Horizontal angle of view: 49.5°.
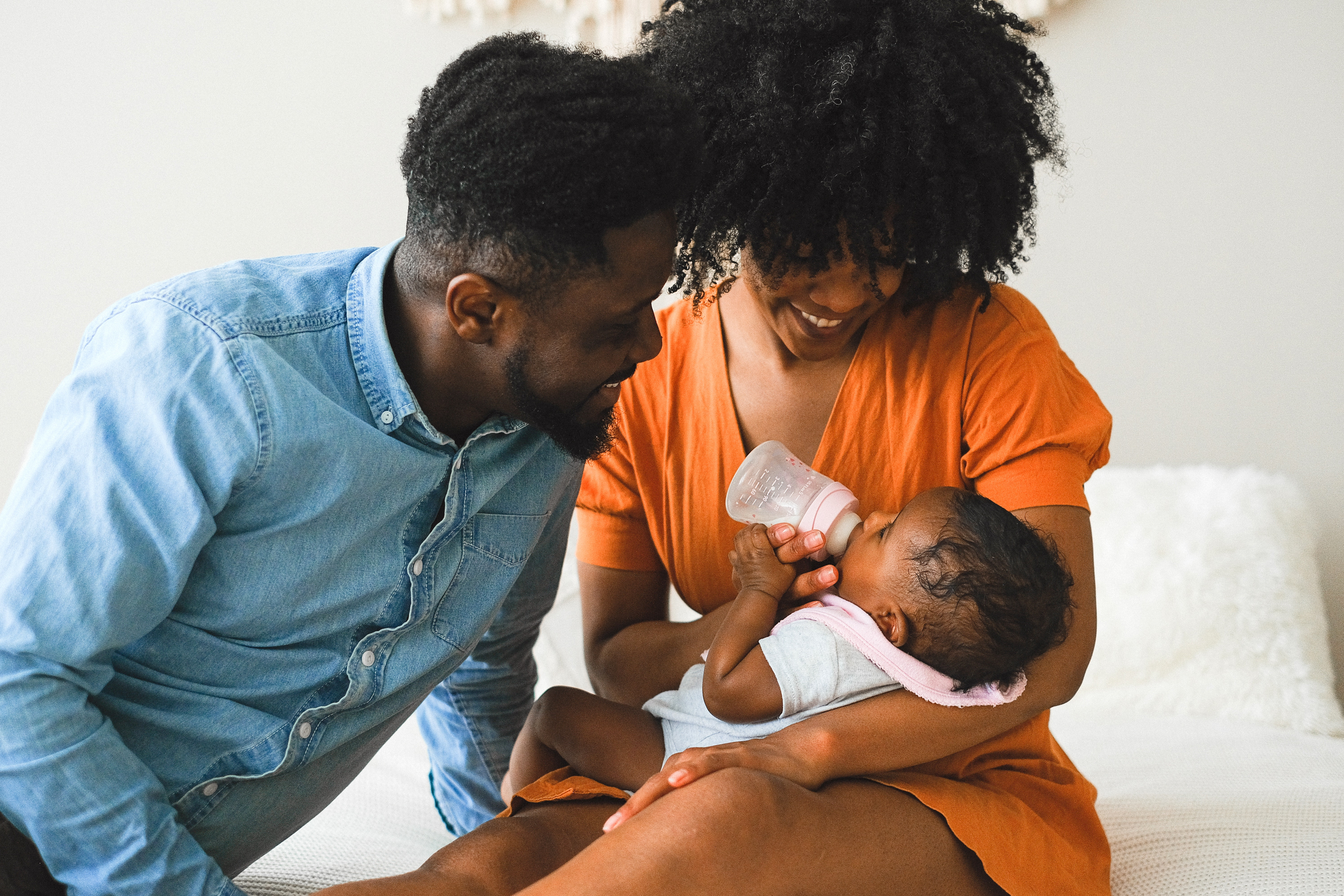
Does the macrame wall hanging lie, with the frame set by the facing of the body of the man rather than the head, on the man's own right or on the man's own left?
on the man's own left

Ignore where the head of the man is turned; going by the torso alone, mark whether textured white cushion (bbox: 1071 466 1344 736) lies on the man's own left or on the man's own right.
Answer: on the man's own left

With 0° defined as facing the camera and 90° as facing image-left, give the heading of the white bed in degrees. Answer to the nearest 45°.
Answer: approximately 0°

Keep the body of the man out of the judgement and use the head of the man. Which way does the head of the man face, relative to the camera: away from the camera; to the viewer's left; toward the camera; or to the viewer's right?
to the viewer's right

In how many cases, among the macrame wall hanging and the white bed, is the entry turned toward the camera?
2
